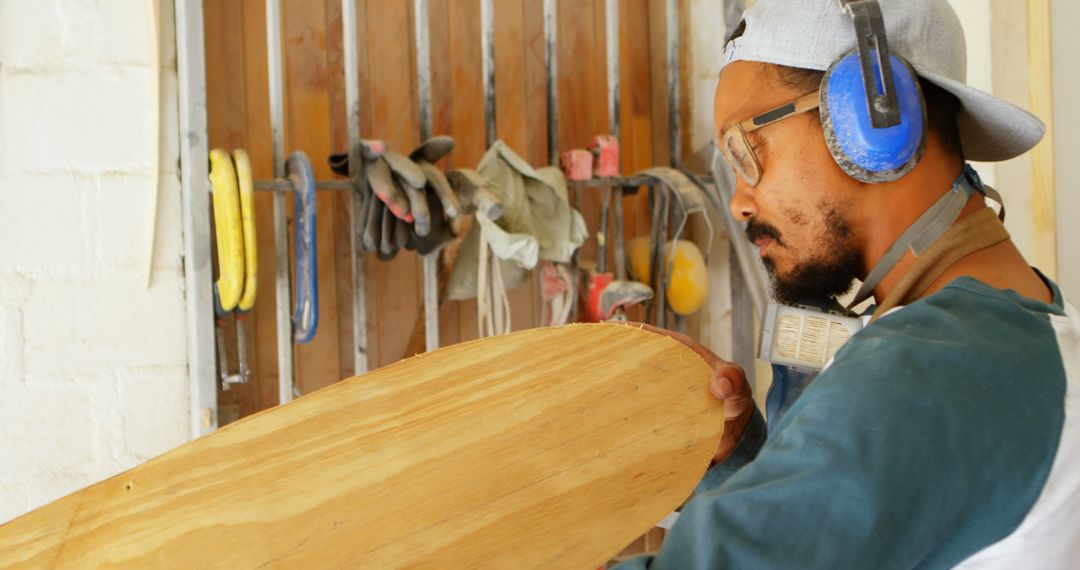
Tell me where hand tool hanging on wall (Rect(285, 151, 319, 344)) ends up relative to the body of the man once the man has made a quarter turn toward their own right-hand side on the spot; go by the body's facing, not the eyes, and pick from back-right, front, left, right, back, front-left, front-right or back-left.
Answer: front-left

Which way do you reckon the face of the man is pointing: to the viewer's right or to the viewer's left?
to the viewer's left

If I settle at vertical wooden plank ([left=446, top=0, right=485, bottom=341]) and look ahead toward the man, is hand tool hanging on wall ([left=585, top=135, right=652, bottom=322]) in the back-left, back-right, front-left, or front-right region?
front-left

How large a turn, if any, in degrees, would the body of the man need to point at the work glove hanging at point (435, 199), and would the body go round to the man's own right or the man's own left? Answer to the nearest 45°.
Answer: approximately 45° to the man's own right

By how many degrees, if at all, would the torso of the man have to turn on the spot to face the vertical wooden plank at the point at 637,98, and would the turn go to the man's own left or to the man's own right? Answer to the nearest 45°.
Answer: approximately 90° to the man's own right

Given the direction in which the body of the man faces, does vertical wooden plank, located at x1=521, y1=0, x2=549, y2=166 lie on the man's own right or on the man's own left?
on the man's own right

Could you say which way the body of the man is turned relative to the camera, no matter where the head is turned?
to the viewer's left
